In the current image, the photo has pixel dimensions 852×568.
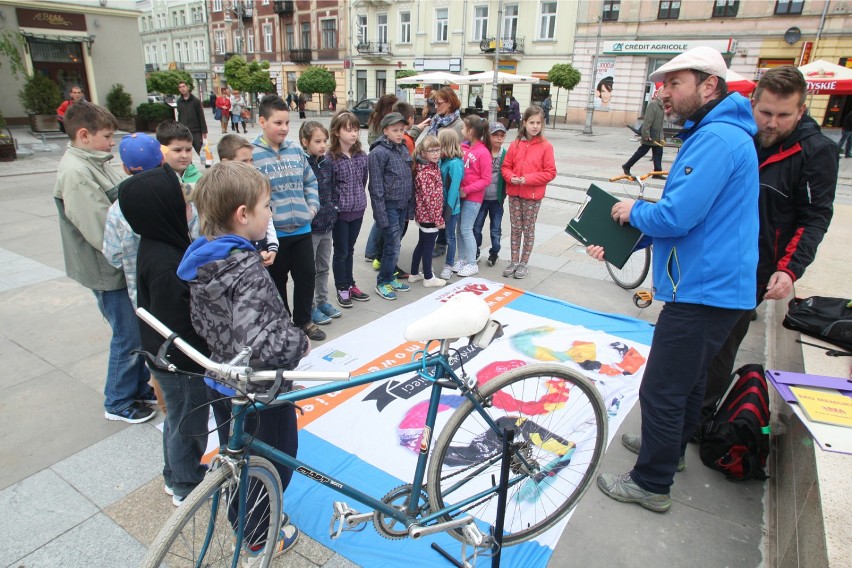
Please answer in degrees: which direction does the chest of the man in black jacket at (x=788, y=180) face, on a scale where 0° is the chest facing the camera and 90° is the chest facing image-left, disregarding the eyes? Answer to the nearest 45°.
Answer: approximately 45°

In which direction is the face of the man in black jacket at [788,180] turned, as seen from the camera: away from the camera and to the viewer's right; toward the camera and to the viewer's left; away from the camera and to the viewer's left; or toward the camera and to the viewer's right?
toward the camera and to the viewer's left

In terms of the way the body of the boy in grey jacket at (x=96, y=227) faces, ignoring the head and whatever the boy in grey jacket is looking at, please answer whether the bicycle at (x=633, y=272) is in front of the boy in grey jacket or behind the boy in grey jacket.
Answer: in front

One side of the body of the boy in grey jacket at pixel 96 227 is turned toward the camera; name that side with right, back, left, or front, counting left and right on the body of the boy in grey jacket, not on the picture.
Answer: right

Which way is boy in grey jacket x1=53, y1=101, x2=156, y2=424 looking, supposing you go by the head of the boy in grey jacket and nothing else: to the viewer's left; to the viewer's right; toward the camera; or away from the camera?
to the viewer's right

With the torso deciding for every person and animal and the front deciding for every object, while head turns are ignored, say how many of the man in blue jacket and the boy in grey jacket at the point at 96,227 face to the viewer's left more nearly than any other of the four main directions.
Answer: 1

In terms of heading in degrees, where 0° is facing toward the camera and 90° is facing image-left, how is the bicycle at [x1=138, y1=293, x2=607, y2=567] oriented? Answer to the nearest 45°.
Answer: approximately 45°

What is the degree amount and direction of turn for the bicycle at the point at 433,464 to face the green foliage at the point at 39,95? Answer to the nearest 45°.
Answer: approximately 90° to its right

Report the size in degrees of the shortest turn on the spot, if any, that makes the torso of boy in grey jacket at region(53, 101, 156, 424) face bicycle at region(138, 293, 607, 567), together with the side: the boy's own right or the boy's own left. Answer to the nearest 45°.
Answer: approximately 45° to the boy's own right

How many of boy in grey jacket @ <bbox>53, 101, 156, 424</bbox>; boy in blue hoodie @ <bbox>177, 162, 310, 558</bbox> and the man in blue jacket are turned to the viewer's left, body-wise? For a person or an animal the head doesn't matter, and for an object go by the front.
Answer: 1

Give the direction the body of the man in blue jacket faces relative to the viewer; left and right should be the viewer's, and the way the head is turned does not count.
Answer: facing to the left of the viewer
